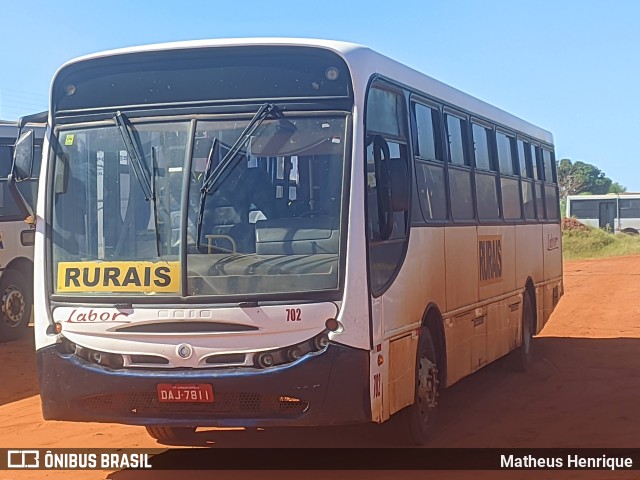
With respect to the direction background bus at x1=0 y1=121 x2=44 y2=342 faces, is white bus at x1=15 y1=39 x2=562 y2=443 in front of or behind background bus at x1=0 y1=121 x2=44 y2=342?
in front
